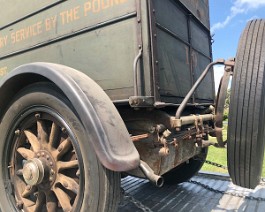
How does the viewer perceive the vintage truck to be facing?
facing away from the viewer and to the left of the viewer
